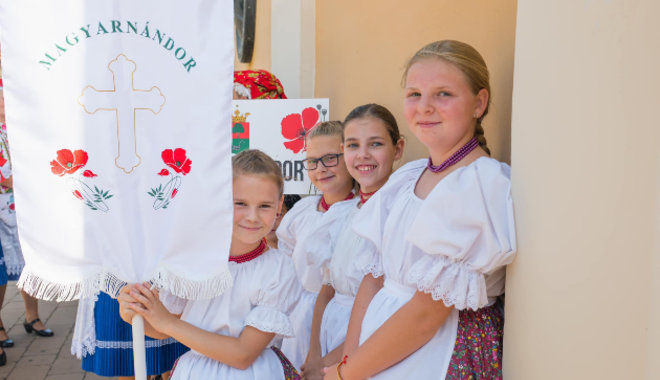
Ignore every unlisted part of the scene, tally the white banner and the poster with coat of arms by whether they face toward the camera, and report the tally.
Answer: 2

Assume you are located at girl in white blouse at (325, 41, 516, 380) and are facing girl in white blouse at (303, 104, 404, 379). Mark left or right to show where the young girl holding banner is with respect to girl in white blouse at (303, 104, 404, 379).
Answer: left

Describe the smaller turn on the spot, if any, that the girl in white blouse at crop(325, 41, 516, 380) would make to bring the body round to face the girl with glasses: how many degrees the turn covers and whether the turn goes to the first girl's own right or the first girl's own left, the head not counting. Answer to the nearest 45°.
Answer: approximately 90° to the first girl's own right

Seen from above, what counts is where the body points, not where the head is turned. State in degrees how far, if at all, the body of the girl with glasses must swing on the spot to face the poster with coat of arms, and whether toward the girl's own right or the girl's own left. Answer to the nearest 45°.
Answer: approximately 135° to the girl's own right

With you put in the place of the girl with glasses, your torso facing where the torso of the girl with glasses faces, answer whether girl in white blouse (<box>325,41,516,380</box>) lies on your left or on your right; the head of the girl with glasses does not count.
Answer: on your left

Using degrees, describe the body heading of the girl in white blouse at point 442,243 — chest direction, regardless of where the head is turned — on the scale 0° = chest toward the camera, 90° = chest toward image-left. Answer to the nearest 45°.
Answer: approximately 45°

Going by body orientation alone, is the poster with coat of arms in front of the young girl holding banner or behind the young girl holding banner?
behind

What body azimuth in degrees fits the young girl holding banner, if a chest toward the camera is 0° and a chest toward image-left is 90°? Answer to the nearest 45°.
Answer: approximately 45°

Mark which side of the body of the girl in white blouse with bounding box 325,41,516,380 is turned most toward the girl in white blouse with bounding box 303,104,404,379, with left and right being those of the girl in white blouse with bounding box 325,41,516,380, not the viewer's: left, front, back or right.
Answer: right

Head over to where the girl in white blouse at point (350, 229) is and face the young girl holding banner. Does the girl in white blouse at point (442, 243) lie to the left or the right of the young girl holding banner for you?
left

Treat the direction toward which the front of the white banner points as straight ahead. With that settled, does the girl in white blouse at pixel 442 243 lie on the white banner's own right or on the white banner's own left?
on the white banner's own left

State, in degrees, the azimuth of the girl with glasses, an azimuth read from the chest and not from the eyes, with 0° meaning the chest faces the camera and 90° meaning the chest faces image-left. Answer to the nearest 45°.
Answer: approximately 45°
